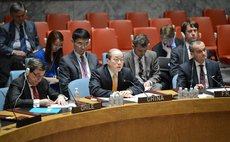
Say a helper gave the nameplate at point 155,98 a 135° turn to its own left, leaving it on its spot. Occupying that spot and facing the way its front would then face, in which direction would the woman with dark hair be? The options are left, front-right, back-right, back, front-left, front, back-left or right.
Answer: left

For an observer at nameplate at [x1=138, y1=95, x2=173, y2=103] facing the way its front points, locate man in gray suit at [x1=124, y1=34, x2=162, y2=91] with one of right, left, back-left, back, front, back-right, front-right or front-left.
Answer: back

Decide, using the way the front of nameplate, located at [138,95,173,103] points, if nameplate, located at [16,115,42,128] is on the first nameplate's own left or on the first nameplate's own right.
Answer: on the first nameplate's own right

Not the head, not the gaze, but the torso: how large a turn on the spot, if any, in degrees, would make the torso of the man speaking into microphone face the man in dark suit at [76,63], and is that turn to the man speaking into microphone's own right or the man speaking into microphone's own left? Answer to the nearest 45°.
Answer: approximately 180°

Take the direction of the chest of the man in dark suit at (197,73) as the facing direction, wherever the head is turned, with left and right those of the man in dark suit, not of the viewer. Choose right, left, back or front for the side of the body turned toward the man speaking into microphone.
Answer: right
